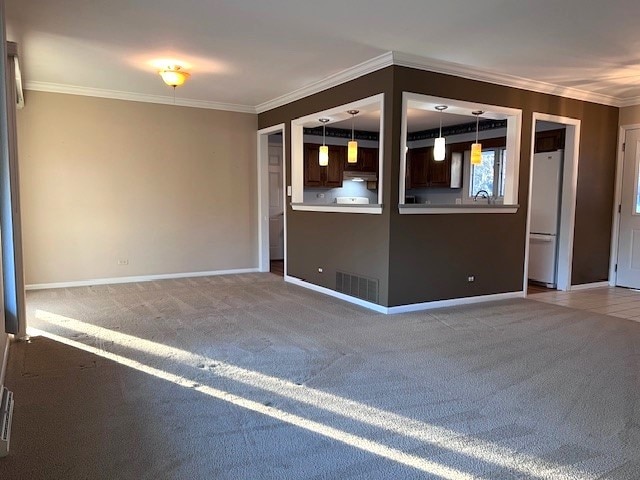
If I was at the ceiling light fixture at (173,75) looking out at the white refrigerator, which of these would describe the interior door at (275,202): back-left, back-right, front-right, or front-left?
front-left

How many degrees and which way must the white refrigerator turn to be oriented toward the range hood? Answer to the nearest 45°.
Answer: approximately 90° to its right

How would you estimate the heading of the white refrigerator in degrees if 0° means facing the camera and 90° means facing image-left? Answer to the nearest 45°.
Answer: approximately 45°

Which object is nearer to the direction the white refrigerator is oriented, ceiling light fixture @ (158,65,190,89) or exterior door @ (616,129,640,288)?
the ceiling light fixture

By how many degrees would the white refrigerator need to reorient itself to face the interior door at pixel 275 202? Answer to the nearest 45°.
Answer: approximately 45° to its right

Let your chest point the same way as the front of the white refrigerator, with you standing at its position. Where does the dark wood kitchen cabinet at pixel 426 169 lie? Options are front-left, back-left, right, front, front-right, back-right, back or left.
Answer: right

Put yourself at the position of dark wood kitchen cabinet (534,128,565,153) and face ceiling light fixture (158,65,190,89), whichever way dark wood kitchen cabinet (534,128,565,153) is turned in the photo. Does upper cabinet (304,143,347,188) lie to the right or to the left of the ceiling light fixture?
right

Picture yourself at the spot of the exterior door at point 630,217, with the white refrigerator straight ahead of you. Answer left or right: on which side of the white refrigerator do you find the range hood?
right
